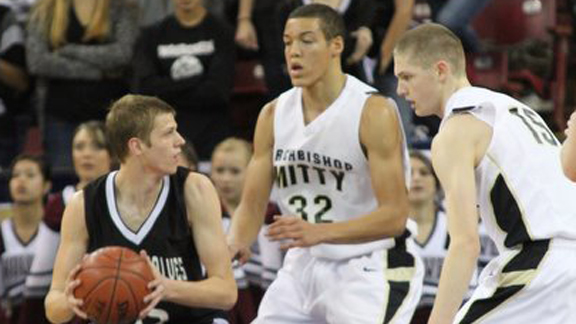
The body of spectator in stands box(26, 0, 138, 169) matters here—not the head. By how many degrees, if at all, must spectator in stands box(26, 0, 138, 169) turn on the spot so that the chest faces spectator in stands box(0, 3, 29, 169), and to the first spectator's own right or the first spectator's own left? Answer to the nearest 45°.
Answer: approximately 135° to the first spectator's own right

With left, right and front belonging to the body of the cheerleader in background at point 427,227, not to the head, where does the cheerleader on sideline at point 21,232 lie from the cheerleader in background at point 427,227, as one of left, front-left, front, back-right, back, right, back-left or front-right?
right

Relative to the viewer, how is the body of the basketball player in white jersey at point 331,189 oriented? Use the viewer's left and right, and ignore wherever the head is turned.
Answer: facing the viewer and to the left of the viewer

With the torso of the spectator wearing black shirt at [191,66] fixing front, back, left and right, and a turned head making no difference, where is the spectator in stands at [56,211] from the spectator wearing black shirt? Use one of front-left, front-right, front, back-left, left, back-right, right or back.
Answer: front-right

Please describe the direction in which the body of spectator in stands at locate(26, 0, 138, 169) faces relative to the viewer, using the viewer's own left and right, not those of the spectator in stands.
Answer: facing the viewer

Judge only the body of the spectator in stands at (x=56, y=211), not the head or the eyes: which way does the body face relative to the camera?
toward the camera

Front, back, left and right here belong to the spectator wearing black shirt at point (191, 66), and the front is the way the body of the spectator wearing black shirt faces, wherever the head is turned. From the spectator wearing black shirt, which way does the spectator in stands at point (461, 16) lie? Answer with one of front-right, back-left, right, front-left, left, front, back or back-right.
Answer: left

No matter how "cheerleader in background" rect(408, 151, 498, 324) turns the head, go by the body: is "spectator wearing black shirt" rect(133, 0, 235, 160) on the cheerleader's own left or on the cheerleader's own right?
on the cheerleader's own right

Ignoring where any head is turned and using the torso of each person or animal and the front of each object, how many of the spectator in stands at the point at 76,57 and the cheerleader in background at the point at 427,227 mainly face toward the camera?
2
